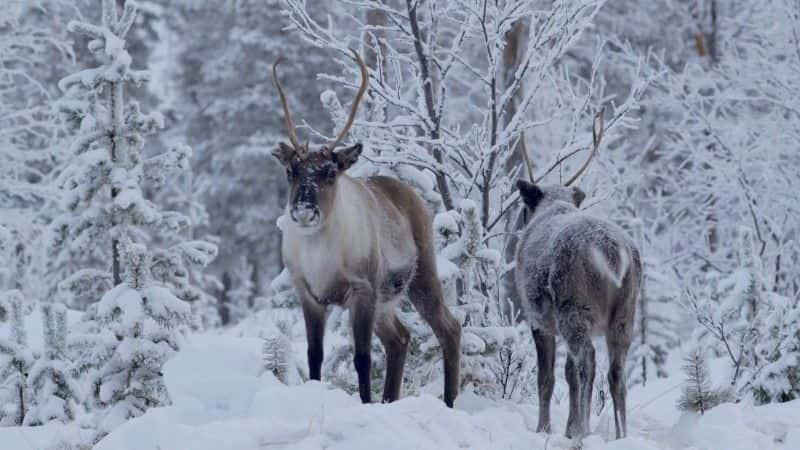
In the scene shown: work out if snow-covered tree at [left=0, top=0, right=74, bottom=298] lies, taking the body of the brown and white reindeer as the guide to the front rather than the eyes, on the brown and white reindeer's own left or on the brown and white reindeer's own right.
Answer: on the brown and white reindeer's own right

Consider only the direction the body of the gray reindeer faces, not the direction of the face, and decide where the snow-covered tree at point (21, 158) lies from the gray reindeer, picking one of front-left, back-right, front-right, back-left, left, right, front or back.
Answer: front

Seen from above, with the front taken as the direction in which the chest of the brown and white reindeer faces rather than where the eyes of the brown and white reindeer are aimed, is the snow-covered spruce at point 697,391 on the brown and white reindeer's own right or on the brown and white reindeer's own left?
on the brown and white reindeer's own left

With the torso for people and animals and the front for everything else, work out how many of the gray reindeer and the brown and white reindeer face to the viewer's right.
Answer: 0

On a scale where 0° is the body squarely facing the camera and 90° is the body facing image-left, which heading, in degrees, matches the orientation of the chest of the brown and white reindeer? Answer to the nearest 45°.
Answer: approximately 45°

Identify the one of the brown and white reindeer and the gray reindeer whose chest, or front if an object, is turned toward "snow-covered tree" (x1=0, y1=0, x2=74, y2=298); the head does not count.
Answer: the gray reindeer

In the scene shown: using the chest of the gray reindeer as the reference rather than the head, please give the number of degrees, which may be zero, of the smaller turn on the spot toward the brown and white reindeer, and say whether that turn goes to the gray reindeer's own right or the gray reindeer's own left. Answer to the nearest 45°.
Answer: approximately 45° to the gray reindeer's own left

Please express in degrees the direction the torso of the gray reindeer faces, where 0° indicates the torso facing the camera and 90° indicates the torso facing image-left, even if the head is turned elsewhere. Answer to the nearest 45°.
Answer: approximately 135°

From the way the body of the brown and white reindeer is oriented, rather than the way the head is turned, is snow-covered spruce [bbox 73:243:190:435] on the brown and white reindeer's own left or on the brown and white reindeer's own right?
on the brown and white reindeer's own right

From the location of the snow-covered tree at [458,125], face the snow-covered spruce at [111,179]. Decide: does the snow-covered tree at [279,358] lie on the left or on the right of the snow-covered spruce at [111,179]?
left

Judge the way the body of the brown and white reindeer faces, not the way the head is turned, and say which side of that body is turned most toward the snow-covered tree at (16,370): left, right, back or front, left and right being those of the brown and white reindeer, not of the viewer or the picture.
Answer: right

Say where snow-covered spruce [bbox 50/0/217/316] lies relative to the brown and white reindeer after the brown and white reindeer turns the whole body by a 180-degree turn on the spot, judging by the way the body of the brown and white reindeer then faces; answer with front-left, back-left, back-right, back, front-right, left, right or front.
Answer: left

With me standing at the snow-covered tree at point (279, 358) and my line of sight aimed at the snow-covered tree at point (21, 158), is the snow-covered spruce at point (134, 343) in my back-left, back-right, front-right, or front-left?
front-left

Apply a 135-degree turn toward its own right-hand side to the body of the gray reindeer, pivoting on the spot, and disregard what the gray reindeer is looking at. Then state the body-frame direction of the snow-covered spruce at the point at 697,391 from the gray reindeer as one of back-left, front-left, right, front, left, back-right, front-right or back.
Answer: front-left
